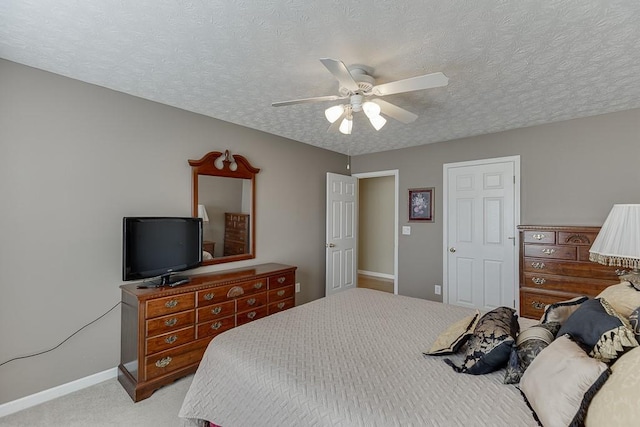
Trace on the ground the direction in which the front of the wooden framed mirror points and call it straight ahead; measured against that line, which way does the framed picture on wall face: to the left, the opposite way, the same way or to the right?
to the right

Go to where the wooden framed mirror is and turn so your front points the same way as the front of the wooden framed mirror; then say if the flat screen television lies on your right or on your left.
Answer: on your right

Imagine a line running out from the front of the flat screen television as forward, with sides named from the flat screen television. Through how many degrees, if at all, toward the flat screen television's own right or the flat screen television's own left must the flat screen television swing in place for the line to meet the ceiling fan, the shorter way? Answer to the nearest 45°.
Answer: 0° — it already faces it

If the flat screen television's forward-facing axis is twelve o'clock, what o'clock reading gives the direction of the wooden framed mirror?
The wooden framed mirror is roughly at 9 o'clock from the flat screen television.

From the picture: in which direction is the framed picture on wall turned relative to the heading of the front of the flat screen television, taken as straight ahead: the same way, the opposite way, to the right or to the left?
to the right

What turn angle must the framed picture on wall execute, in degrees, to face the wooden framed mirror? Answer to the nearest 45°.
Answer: approximately 45° to its right

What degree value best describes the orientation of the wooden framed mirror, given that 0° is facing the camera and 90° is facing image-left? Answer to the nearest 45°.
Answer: approximately 315°

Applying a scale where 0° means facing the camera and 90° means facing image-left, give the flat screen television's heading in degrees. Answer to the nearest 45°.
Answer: approximately 315°

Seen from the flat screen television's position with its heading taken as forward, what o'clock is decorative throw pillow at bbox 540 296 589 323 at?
The decorative throw pillow is roughly at 12 o'clock from the flat screen television.

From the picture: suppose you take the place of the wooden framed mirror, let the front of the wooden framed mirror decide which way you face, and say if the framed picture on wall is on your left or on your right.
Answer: on your left

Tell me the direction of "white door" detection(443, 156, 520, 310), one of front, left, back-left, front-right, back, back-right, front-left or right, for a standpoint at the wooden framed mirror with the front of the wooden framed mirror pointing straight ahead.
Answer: front-left

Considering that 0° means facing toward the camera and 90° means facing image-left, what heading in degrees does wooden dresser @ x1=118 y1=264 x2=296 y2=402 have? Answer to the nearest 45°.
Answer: approximately 315°

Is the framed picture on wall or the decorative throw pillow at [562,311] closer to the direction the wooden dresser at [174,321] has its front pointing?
the decorative throw pillow

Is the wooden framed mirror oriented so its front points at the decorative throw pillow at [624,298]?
yes
